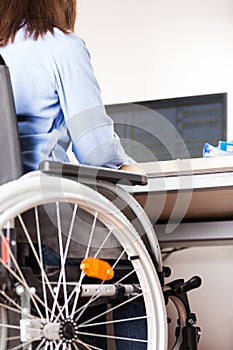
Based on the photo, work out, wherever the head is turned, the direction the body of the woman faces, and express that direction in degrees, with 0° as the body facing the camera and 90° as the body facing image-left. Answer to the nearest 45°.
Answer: approximately 225°

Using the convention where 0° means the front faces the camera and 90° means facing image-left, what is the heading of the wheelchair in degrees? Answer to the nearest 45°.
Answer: approximately 225°

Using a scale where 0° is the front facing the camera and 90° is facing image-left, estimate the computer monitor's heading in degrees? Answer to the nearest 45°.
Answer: approximately 45°

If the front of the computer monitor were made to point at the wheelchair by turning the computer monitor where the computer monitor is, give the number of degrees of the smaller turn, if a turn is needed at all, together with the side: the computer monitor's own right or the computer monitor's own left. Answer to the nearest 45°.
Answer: approximately 45° to the computer monitor's own left

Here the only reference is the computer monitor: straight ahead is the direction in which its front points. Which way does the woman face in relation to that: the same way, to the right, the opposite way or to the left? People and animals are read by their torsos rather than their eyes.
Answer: the opposite way

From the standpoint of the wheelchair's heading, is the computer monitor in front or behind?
in front
